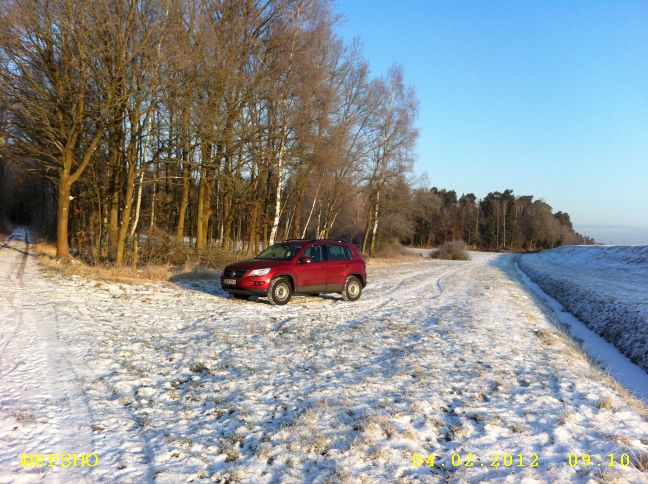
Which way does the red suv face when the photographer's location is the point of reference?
facing the viewer and to the left of the viewer
